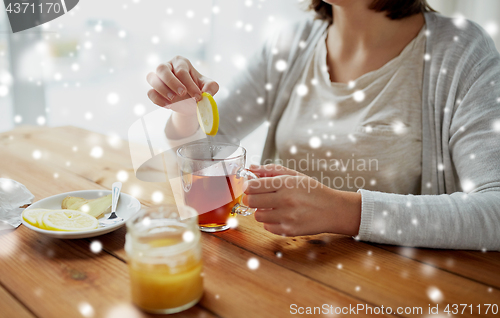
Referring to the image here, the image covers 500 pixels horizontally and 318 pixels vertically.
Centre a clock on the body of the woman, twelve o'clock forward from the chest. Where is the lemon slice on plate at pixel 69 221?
The lemon slice on plate is roughly at 12 o'clock from the woman.

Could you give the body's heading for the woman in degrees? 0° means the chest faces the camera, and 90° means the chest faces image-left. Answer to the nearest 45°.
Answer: approximately 45°

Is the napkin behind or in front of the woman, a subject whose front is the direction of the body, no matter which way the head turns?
in front

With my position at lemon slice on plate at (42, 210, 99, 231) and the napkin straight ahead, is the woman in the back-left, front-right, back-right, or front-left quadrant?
back-right

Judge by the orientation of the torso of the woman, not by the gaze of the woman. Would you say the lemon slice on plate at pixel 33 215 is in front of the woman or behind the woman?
in front
